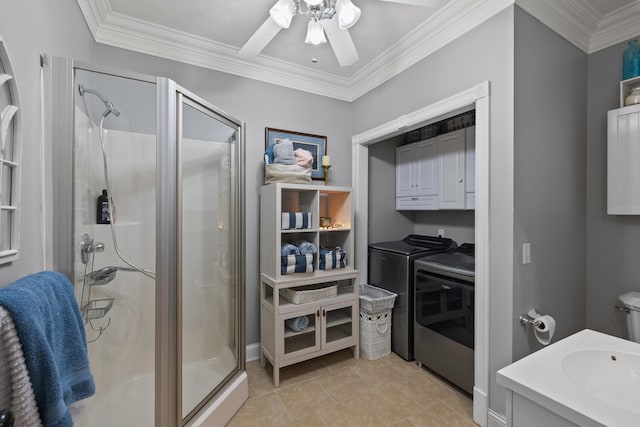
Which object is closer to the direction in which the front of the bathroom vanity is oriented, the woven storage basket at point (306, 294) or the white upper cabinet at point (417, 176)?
the woven storage basket

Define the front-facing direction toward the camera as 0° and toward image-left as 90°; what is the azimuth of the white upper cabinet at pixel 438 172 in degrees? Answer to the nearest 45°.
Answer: approximately 45°

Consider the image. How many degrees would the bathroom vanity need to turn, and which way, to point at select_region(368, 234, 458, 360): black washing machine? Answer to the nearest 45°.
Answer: approximately 90° to its right

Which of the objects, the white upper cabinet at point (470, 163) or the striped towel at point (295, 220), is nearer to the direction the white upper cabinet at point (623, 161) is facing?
the striped towel

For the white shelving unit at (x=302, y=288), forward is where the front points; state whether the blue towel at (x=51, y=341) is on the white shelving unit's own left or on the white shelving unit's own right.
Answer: on the white shelving unit's own right

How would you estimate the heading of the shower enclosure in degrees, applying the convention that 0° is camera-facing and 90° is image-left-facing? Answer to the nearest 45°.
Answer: approximately 315°

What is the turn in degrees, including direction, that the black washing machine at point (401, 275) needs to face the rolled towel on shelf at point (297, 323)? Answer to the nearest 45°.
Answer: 0° — it already faces it

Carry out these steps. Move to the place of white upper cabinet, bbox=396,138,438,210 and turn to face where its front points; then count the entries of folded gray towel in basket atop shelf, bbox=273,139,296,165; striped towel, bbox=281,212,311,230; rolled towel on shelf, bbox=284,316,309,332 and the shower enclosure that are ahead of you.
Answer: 4

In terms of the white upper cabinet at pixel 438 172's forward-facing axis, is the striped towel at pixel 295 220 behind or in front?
in front

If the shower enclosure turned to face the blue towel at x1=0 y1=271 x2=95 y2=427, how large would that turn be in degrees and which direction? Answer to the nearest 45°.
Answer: approximately 45° to its right

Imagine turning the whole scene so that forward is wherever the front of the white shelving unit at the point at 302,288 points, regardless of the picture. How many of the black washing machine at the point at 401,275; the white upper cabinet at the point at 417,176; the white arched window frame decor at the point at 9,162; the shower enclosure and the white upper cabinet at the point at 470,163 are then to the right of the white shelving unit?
2

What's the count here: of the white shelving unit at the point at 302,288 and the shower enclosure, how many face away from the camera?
0
